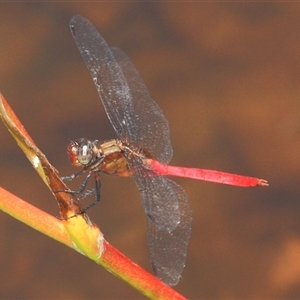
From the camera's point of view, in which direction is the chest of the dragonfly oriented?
to the viewer's left
